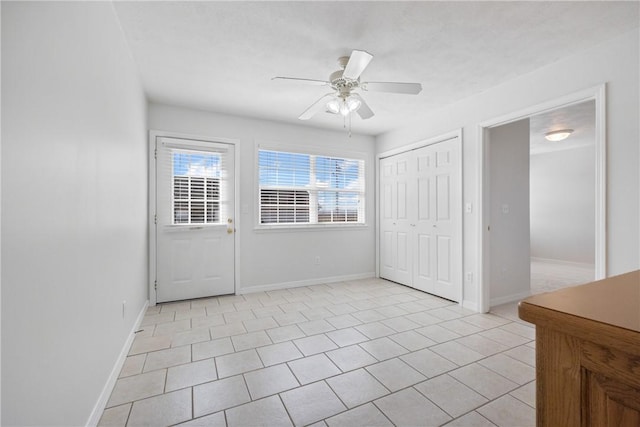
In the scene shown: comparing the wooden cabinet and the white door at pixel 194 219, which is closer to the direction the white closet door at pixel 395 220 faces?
the white door

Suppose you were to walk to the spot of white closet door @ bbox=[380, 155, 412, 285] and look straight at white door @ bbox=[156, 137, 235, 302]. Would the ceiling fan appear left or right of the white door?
left

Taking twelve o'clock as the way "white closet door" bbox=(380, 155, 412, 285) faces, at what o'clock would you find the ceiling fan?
The ceiling fan is roughly at 11 o'clock from the white closet door.

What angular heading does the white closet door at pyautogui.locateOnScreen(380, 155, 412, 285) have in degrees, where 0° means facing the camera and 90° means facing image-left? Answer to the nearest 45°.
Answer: approximately 45°

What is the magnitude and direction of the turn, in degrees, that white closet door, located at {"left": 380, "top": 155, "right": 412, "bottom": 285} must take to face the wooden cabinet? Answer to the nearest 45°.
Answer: approximately 45° to its left

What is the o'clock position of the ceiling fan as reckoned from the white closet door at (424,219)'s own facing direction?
The ceiling fan is roughly at 11 o'clock from the white closet door.
